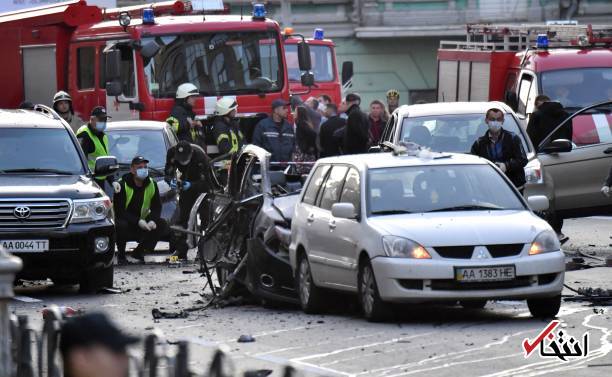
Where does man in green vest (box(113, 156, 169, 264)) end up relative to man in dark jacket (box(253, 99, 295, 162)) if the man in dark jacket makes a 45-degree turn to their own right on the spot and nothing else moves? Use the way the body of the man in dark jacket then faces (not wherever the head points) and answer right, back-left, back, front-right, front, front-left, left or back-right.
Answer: front-right

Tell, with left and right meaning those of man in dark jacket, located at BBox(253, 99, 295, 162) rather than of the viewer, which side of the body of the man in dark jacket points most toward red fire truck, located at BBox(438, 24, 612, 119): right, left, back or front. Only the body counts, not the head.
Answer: left

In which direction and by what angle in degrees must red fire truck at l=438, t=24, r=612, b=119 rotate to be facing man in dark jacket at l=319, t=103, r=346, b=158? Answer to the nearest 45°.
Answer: approximately 90° to its right

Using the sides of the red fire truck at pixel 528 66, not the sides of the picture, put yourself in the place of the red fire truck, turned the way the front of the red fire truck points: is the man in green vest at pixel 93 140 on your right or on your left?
on your right

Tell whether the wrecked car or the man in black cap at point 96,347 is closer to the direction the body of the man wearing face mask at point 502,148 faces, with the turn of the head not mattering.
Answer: the man in black cap

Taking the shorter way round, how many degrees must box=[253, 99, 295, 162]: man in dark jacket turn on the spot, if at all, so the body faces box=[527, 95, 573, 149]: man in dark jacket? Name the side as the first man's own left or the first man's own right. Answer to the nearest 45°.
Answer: approximately 45° to the first man's own left

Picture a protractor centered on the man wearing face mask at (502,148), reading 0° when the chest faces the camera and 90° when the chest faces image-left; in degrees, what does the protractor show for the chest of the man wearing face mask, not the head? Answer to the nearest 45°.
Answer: approximately 0°

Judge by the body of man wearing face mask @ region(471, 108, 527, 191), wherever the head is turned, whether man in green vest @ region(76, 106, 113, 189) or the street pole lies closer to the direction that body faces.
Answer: the street pole
